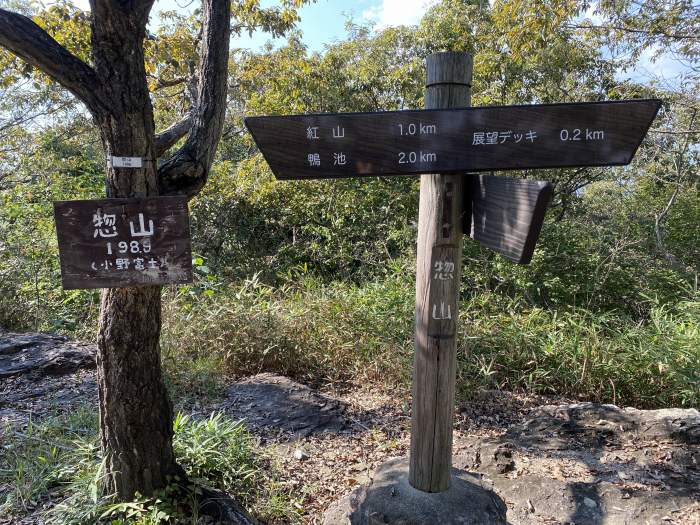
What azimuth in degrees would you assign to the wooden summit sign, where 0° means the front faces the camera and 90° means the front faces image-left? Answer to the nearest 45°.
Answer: approximately 0°

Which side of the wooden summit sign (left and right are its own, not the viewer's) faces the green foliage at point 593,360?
left

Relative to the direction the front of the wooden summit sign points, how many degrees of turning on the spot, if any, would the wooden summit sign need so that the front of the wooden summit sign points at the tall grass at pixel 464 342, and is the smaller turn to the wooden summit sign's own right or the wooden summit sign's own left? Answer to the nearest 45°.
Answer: approximately 135° to the wooden summit sign's own left

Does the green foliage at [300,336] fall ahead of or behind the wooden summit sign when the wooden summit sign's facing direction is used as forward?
behind

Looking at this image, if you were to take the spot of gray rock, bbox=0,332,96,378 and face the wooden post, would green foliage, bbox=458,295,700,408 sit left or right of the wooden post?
left

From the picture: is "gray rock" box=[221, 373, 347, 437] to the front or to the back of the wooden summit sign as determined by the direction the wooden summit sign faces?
to the back

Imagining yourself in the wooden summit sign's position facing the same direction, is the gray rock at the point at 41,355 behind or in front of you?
behind
